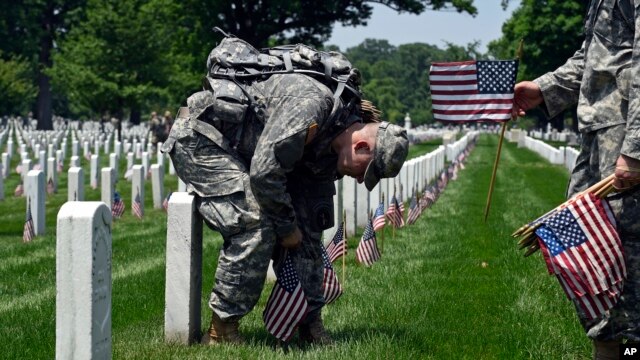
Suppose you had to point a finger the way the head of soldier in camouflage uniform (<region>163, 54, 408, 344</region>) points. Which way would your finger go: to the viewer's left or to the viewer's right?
to the viewer's right

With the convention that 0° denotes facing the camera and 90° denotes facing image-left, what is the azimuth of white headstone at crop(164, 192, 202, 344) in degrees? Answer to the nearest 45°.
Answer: approximately 270°

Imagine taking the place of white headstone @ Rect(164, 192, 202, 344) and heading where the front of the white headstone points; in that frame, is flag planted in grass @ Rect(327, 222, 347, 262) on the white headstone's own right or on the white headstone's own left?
on the white headstone's own left

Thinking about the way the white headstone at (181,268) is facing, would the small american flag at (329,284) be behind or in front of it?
in front

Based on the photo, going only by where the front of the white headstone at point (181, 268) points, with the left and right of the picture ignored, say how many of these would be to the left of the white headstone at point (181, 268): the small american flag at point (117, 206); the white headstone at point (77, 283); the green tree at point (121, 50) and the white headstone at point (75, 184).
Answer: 3

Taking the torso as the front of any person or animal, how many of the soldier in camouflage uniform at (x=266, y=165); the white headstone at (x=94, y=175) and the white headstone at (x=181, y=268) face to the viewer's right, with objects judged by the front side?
3

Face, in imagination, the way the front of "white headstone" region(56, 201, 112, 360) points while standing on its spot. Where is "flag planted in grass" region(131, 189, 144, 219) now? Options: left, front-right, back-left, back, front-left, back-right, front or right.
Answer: left

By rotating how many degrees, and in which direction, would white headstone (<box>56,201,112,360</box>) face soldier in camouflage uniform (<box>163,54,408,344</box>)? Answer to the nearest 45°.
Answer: approximately 45° to its left

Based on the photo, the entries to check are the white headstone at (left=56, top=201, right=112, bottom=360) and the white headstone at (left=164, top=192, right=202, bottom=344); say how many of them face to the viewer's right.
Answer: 2

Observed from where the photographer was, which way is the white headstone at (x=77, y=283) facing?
facing to the right of the viewer
